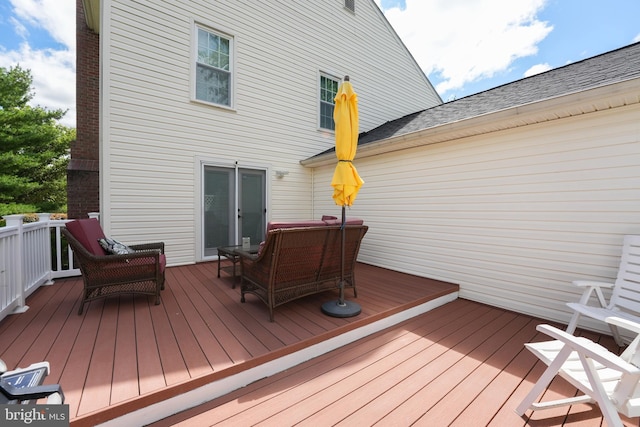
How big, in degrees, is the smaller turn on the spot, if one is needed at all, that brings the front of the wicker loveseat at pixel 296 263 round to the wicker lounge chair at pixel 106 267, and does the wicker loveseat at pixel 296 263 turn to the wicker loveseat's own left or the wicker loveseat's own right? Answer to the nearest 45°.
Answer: approximately 45° to the wicker loveseat's own left

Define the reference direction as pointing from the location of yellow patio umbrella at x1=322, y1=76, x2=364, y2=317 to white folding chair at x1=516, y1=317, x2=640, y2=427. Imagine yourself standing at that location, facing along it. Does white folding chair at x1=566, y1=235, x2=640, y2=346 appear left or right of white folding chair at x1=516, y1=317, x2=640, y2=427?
left

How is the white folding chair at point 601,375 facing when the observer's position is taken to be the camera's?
facing away from the viewer and to the left of the viewer

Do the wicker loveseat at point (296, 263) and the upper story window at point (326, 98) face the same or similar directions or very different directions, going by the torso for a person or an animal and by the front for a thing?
very different directions

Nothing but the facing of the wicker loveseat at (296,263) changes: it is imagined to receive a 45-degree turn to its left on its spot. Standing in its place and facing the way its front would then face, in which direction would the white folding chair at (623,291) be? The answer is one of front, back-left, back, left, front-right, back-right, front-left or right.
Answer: back
